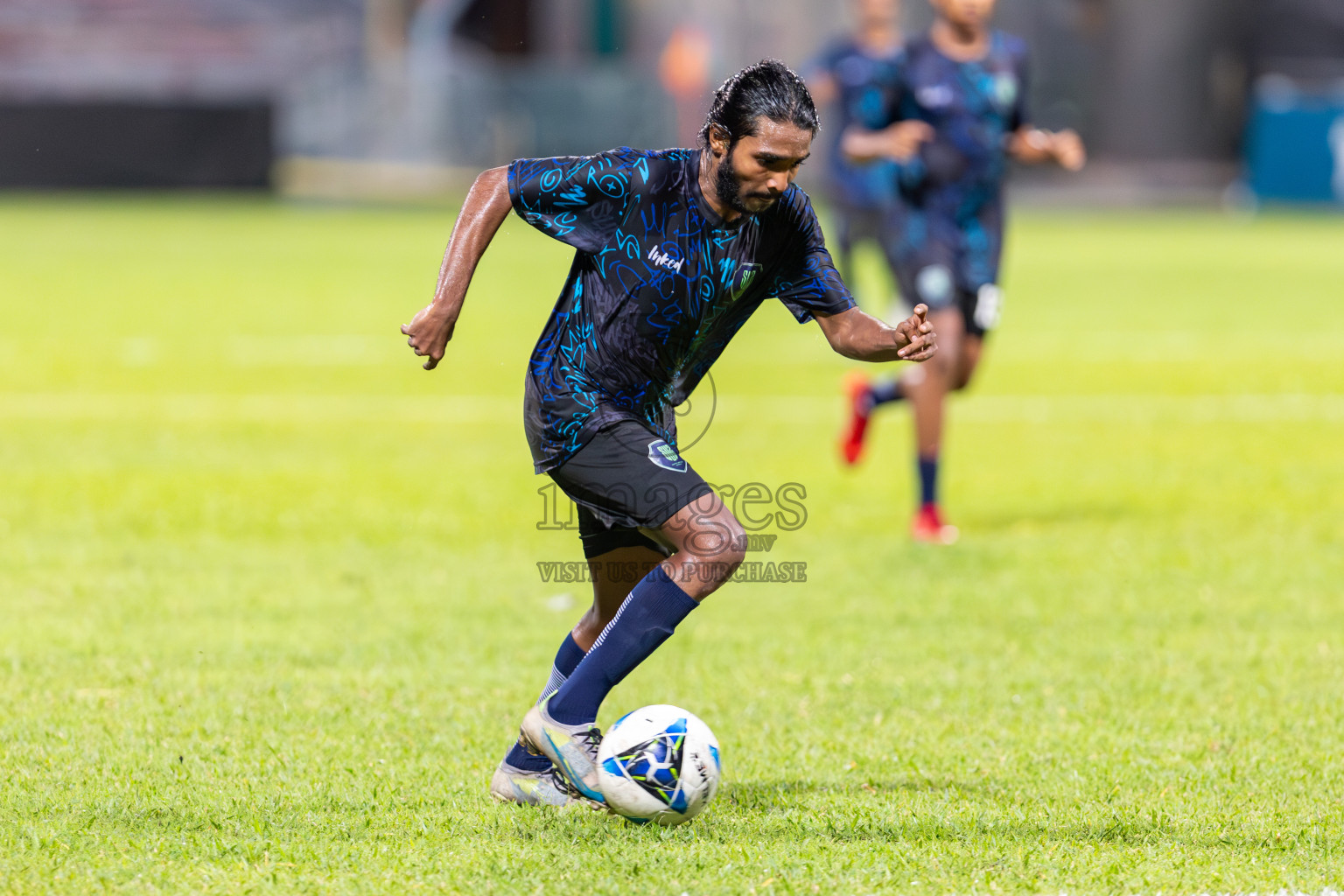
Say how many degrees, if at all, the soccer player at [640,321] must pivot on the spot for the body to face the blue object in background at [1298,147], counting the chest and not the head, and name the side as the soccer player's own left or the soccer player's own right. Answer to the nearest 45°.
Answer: approximately 135° to the soccer player's own left

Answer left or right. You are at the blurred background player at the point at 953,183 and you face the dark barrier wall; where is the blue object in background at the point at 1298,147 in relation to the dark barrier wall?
right

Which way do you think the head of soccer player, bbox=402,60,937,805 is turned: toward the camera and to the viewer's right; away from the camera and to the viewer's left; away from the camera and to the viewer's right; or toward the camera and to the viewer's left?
toward the camera and to the viewer's right

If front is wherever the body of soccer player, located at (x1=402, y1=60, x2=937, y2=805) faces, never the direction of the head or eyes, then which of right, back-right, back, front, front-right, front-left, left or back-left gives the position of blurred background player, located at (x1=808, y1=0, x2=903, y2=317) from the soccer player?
back-left

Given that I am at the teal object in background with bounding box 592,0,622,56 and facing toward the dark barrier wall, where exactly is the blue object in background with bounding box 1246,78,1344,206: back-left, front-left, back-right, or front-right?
back-left

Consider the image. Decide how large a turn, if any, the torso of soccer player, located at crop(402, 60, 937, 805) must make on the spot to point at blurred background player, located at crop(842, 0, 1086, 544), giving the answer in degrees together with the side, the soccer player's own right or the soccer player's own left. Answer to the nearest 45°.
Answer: approximately 135° to the soccer player's own left

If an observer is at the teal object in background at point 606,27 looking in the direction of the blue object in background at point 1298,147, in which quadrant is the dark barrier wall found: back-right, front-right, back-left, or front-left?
back-right

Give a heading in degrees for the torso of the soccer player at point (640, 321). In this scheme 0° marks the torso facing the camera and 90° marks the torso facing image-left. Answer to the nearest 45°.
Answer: approximately 315°
